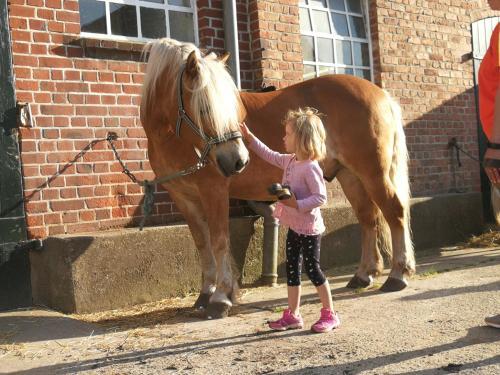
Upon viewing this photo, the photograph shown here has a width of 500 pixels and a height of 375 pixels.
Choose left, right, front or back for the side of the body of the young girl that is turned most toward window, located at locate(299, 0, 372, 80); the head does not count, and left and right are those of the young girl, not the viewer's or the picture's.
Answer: right

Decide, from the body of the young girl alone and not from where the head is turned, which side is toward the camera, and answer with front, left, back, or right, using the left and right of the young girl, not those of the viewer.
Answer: left

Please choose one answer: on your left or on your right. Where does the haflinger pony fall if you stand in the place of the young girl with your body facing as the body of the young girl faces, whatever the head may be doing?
on your right

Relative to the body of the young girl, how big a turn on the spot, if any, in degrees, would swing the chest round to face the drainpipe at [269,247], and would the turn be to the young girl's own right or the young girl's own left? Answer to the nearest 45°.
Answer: approximately 90° to the young girl's own right
